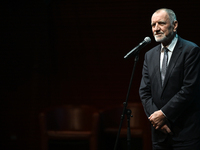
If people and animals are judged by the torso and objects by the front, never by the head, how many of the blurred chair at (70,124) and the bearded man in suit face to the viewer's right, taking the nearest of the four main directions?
0

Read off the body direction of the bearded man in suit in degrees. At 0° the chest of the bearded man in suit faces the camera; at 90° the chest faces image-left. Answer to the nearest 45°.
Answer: approximately 45°

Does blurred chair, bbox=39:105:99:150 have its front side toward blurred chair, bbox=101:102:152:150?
no

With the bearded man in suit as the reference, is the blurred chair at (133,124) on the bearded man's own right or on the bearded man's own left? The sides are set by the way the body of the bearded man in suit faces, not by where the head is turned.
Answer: on the bearded man's own right

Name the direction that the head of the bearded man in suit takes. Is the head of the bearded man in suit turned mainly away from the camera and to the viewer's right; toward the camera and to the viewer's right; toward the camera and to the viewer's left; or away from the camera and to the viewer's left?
toward the camera and to the viewer's left

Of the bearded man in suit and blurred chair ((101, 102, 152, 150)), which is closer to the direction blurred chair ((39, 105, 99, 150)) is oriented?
the bearded man in suit

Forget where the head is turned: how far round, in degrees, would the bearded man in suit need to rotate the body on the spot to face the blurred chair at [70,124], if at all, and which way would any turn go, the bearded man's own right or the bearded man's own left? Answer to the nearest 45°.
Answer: approximately 90° to the bearded man's own right

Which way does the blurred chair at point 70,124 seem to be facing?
toward the camera

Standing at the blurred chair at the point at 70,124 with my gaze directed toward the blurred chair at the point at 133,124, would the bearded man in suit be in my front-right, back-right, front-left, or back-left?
front-right
